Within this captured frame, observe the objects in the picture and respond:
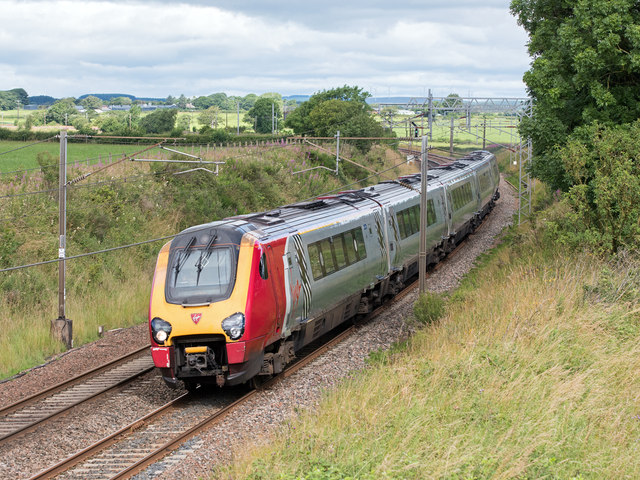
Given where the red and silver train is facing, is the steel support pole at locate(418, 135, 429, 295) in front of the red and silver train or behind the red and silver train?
behind

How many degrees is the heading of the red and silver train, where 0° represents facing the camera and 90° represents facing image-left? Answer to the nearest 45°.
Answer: approximately 45°

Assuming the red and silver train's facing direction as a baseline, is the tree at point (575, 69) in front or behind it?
behind

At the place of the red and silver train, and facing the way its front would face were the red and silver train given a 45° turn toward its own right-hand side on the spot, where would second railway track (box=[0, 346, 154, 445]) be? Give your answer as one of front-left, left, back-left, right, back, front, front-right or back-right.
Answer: front
